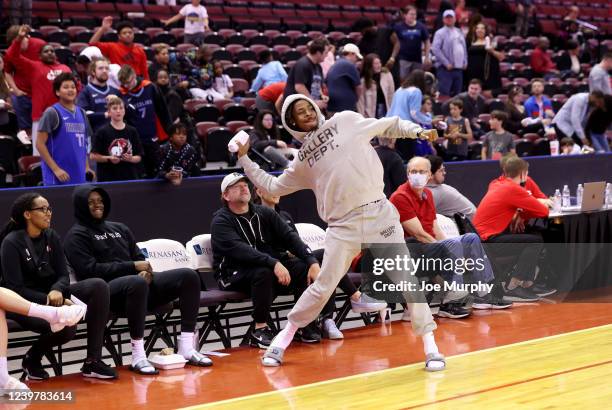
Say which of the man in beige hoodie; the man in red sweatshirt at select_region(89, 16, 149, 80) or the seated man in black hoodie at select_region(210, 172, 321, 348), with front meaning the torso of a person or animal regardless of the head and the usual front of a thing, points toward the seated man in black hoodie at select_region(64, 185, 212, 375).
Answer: the man in red sweatshirt

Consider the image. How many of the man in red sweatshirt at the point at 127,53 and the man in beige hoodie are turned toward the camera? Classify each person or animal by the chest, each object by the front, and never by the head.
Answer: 2

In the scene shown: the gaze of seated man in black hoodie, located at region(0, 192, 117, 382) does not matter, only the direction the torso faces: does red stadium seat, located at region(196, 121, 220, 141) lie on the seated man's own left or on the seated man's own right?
on the seated man's own left
